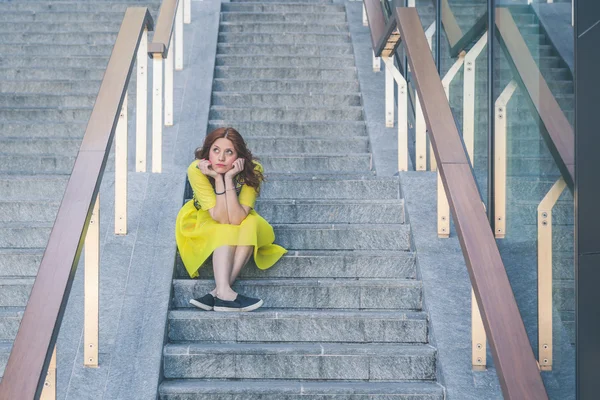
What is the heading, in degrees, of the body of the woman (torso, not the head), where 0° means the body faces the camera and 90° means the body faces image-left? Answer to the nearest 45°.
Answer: approximately 0°

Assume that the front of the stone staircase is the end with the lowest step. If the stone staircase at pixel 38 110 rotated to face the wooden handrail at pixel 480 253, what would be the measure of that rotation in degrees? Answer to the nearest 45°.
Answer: approximately 45° to its left

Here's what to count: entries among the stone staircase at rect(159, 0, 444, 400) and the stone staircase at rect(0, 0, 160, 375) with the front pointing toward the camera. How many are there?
2

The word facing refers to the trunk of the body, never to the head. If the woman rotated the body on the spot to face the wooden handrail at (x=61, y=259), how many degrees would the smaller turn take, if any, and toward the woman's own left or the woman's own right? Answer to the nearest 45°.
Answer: approximately 45° to the woman's own right

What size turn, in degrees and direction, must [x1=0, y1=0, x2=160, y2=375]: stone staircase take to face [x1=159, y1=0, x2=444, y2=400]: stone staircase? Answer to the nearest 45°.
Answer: approximately 45° to its left

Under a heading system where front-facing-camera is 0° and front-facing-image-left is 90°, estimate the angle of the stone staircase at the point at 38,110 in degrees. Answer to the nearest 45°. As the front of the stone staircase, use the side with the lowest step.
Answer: approximately 0°
